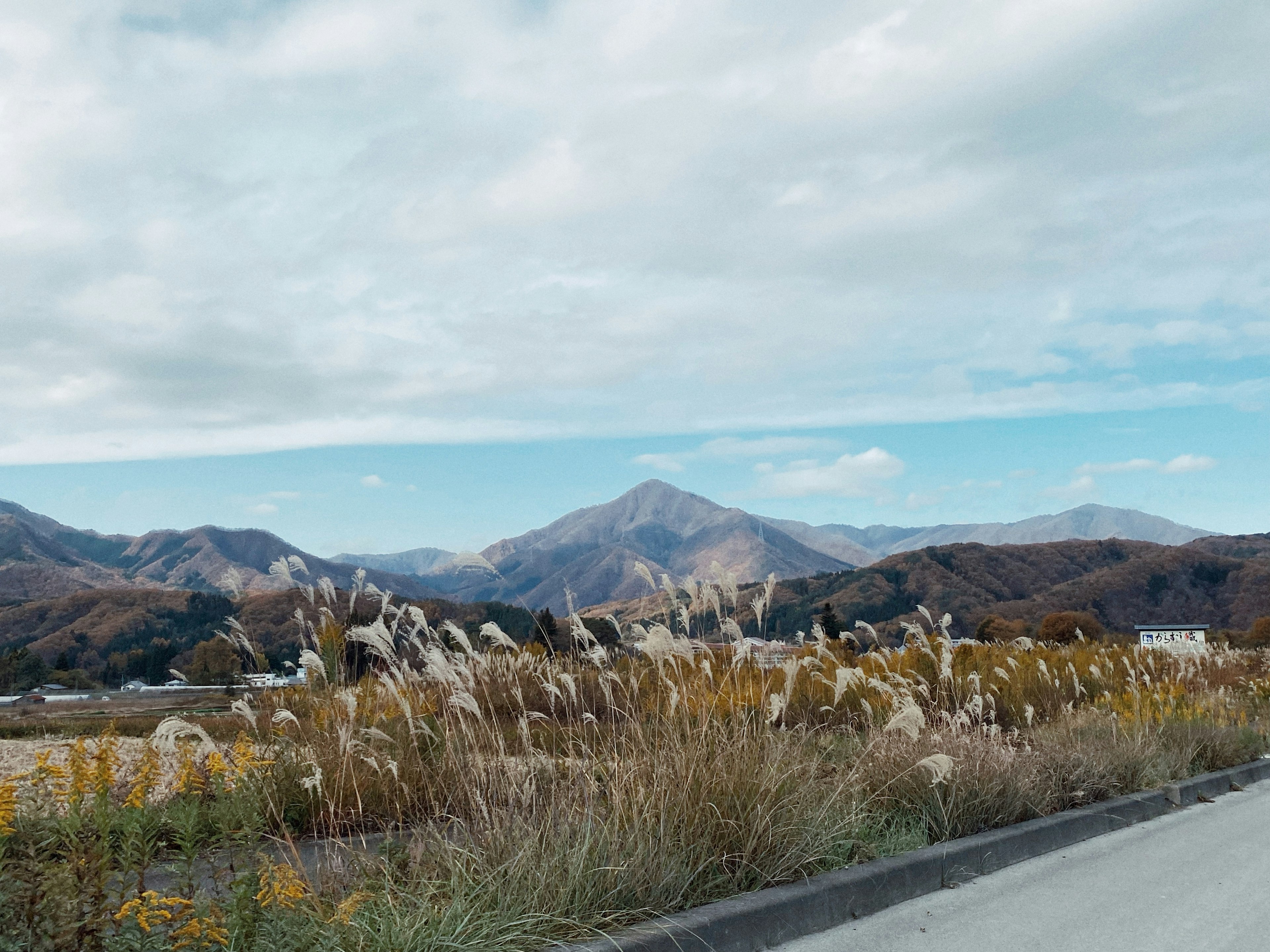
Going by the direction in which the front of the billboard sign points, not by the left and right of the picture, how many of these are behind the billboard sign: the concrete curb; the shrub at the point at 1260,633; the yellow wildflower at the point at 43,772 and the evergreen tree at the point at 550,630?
1

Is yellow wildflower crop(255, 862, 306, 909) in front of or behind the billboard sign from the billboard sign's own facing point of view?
in front

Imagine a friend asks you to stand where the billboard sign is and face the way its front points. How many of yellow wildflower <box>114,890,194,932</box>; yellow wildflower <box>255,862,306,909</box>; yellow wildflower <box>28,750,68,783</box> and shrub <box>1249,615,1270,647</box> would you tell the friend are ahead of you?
3

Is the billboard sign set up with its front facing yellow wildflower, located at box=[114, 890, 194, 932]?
yes

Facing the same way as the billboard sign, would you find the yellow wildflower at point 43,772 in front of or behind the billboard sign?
in front

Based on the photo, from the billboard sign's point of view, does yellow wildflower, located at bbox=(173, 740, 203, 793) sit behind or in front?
in front

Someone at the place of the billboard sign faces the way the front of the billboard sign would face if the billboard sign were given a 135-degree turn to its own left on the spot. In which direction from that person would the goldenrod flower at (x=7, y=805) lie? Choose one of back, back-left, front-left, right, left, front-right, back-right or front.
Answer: back-right

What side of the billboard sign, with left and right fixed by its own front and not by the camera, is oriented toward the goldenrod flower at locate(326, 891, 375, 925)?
front

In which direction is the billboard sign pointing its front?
toward the camera

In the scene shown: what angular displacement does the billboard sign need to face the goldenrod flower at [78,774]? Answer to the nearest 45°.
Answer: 0° — it already faces it

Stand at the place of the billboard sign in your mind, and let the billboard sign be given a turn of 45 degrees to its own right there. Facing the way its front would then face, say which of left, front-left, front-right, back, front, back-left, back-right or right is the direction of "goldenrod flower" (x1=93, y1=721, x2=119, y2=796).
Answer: front-left

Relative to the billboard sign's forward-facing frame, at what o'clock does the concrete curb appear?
The concrete curb is roughly at 12 o'clock from the billboard sign.

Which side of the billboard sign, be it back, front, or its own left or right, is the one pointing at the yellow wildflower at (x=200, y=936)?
front

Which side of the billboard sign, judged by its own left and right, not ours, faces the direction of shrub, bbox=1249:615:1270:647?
back
